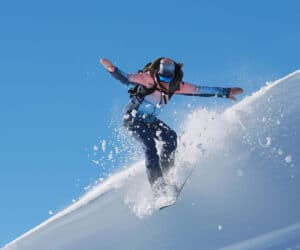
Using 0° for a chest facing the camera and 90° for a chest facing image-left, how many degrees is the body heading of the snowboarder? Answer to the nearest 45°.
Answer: approximately 315°

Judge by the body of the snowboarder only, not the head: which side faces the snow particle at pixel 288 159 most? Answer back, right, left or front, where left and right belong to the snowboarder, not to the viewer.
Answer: left
